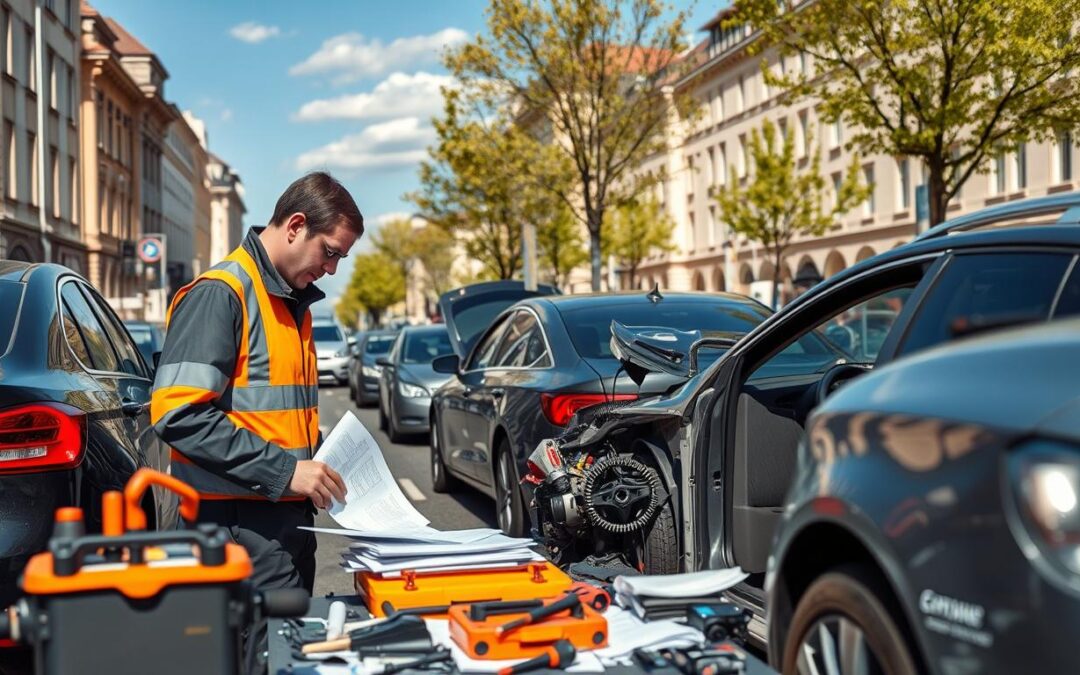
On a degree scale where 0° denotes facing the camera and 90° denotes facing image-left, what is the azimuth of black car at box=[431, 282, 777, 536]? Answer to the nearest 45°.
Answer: approximately 135°

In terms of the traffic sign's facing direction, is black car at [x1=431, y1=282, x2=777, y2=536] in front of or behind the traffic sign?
in front

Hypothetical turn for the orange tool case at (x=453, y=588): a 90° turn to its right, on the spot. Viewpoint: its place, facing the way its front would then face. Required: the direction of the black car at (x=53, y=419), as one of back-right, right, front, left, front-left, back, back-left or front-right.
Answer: front-right

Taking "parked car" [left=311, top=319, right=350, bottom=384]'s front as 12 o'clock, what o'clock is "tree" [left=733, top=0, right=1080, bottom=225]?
The tree is roughly at 11 o'clock from the parked car.

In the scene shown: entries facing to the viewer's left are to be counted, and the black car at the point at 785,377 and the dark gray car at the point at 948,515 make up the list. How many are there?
1

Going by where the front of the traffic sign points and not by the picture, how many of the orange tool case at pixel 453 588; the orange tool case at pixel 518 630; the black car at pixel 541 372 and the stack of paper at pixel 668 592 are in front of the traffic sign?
4

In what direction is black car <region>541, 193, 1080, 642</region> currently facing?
to the viewer's left

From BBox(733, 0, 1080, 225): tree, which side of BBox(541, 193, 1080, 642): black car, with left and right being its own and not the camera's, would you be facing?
right

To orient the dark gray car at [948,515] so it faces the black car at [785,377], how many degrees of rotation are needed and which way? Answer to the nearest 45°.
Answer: approximately 135° to its left

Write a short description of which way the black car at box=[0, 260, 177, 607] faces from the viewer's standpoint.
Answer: facing away from the viewer and to the right of the viewer
